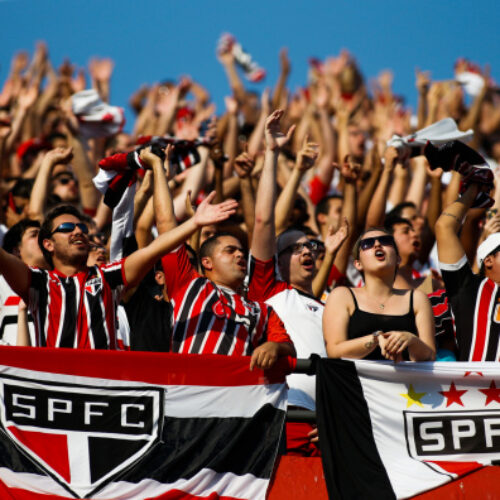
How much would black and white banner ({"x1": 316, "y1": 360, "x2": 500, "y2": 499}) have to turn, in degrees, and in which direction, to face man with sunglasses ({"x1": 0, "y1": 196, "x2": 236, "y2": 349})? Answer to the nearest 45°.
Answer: approximately 90° to its right

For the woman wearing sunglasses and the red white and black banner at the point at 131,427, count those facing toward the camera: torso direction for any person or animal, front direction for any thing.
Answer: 2

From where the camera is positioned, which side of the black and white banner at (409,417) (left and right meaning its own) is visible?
front

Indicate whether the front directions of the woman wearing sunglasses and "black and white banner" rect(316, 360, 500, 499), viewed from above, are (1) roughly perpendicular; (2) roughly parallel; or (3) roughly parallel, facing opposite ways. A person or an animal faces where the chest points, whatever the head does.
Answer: roughly parallel

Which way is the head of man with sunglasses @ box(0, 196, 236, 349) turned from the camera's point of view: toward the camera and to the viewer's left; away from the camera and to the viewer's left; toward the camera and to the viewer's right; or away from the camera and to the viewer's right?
toward the camera and to the viewer's right

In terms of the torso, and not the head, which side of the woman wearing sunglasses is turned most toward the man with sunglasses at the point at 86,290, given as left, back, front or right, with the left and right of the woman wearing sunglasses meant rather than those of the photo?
right

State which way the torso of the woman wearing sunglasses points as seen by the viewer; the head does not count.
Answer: toward the camera

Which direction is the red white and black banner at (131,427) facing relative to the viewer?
toward the camera

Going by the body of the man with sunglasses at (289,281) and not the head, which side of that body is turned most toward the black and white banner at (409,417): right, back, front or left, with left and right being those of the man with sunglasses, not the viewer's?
front

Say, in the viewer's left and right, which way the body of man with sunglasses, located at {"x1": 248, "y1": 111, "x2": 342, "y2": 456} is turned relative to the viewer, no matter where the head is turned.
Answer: facing the viewer and to the right of the viewer

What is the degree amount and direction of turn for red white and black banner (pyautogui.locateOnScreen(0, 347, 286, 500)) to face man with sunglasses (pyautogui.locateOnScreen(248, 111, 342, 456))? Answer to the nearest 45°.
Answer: approximately 135° to its left

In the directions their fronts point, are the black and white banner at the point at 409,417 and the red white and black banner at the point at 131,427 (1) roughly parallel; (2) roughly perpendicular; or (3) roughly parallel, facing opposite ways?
roughly parallel

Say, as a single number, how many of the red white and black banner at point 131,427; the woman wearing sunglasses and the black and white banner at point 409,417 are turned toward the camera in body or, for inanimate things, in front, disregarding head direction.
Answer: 3
